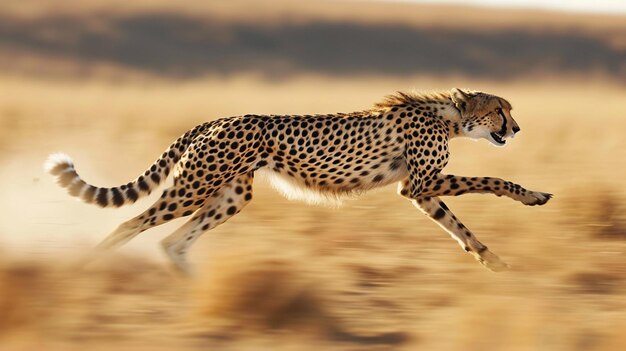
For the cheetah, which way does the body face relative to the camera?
to the viewer's right
